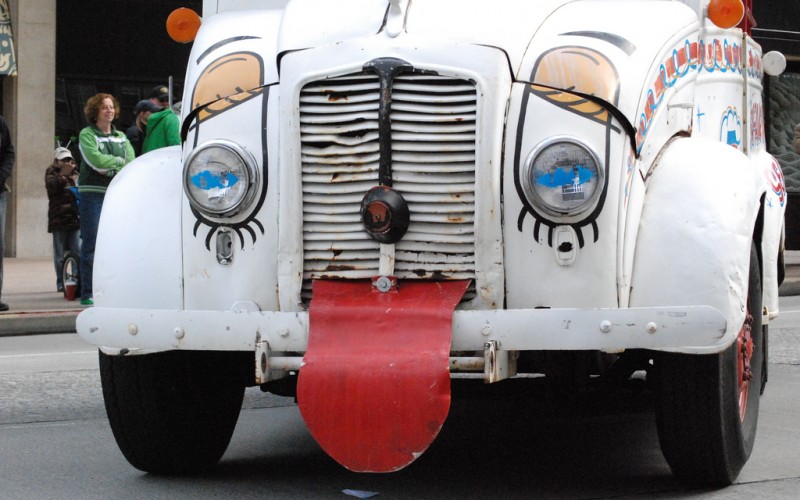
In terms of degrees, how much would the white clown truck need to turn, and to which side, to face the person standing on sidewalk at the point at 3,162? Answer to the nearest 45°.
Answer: approximately 135° to its right

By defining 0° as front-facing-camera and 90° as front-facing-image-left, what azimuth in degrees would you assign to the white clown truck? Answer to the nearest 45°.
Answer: approximately 0°

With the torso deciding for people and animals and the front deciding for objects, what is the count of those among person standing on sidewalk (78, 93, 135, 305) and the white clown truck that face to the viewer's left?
0

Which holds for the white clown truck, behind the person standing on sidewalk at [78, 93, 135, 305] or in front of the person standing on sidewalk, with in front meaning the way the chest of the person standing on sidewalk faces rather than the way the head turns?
in front

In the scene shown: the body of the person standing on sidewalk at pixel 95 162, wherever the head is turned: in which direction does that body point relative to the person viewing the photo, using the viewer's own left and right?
facing the viewer and to the right of the viewer

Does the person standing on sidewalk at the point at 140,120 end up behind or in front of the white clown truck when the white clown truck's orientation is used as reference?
behind
